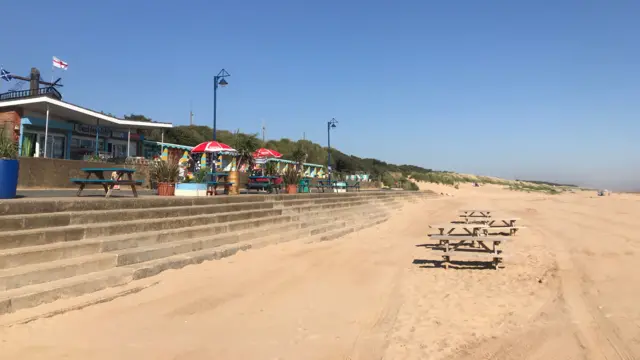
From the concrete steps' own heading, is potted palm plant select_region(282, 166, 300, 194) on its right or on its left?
on its left

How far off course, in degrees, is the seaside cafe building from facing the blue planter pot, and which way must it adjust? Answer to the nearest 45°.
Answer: approximately 45° to its right

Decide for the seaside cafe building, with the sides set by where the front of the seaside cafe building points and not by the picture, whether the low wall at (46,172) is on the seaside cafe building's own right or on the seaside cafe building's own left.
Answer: on the seaside cafe building's own right

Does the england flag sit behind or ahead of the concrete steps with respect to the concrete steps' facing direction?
behind

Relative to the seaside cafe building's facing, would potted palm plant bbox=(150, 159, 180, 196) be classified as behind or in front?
in front

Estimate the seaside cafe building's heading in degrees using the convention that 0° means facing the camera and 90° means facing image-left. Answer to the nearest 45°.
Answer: approximately 315°

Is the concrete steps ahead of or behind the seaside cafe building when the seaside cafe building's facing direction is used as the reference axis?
ahead

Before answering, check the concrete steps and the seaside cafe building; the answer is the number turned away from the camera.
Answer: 0

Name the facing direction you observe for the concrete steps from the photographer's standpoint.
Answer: facing the viewer and to the right of the viewer

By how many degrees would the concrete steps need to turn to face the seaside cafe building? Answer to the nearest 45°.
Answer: approximately 135° to its left
